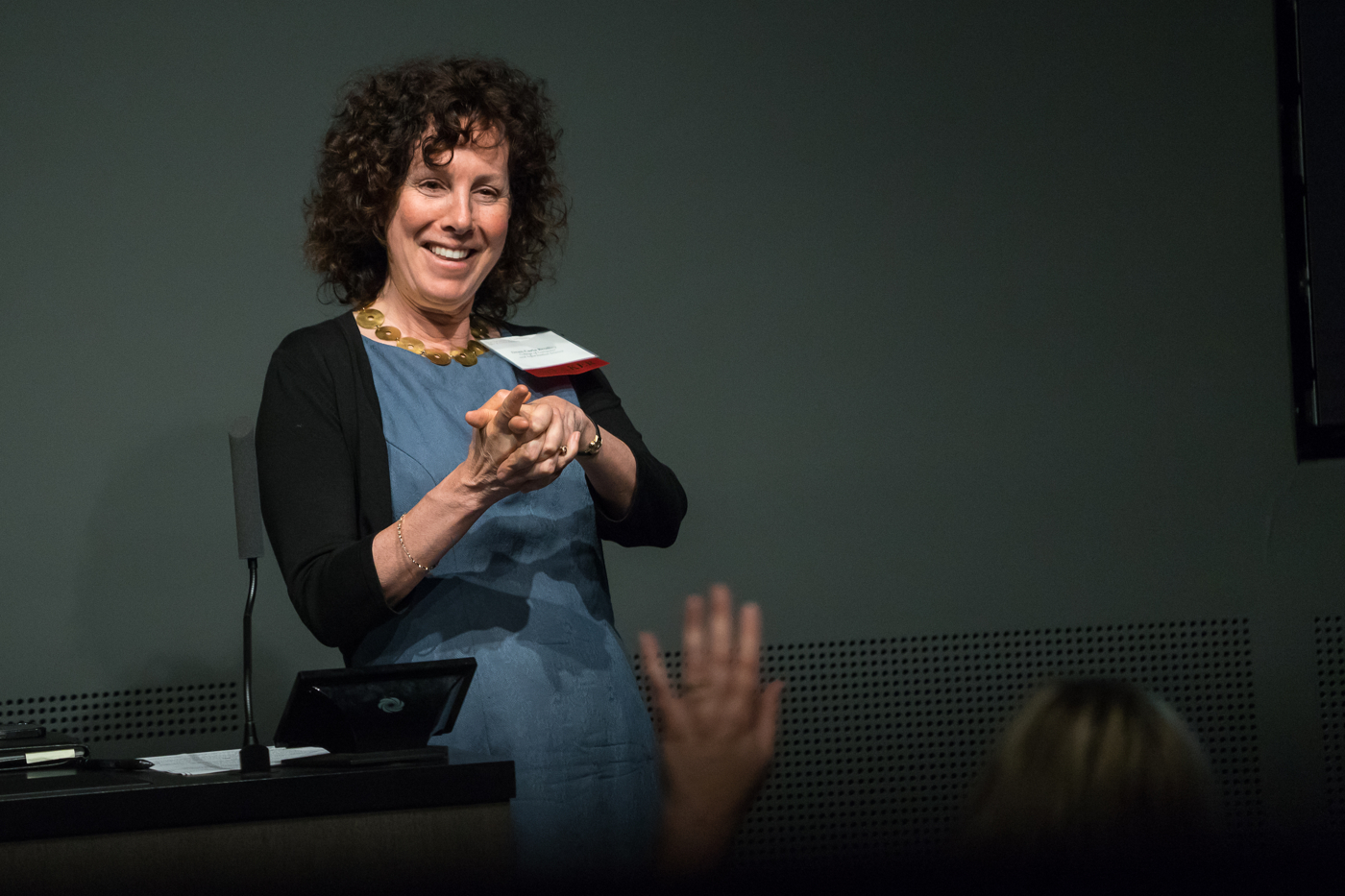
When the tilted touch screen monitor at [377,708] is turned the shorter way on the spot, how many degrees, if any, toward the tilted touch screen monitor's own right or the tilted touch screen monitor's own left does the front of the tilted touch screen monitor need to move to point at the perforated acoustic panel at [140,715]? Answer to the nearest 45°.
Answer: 0° — it already faces it

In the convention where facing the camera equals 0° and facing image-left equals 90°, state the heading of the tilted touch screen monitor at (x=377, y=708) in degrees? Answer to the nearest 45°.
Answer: approximately 180°

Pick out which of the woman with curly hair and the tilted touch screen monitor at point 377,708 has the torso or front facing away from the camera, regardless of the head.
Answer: the tilted touch screen monitor
